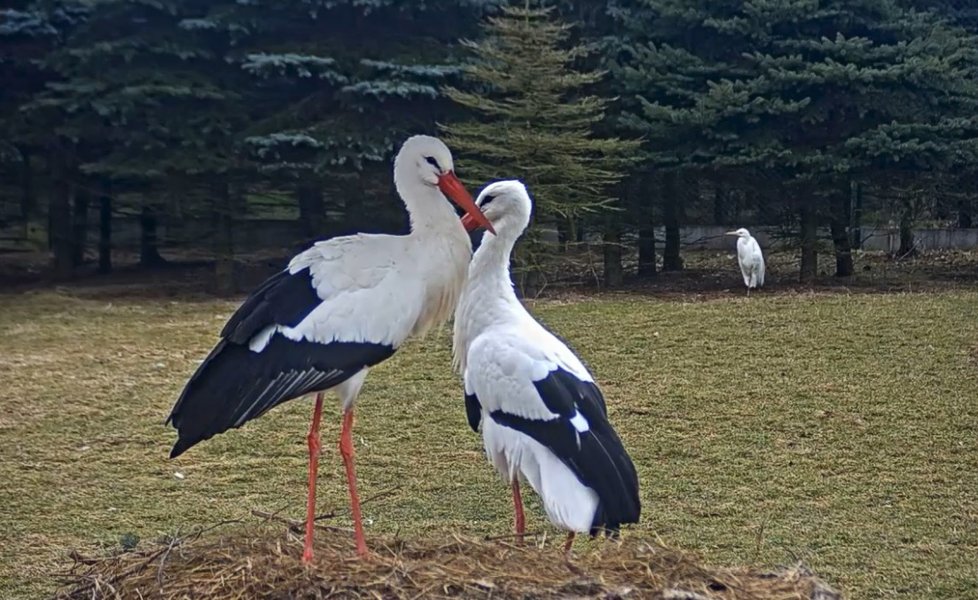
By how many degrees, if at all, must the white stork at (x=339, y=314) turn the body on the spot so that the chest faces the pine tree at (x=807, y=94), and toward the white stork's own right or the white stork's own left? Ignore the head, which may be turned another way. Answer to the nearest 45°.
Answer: approximately 45° to the white stork's own left

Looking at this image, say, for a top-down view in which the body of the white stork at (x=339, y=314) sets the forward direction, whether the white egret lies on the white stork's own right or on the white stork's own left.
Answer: on the white stork's own left

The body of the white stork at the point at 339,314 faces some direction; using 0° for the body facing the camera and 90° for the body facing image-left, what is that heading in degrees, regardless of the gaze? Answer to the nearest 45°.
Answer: approximately 270°

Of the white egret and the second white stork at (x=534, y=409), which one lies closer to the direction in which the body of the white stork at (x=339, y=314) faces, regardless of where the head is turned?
the second white stork

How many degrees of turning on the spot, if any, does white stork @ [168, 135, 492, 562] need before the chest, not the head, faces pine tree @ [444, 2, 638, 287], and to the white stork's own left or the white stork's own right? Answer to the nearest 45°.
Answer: approximately 90° to the white stork's own left

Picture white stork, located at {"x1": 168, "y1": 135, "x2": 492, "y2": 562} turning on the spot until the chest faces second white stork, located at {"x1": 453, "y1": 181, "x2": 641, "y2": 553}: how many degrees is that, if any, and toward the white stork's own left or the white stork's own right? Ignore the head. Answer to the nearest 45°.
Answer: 0° — it already faces it

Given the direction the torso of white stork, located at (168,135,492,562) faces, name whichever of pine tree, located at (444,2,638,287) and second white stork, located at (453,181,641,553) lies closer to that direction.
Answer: the second white stork
